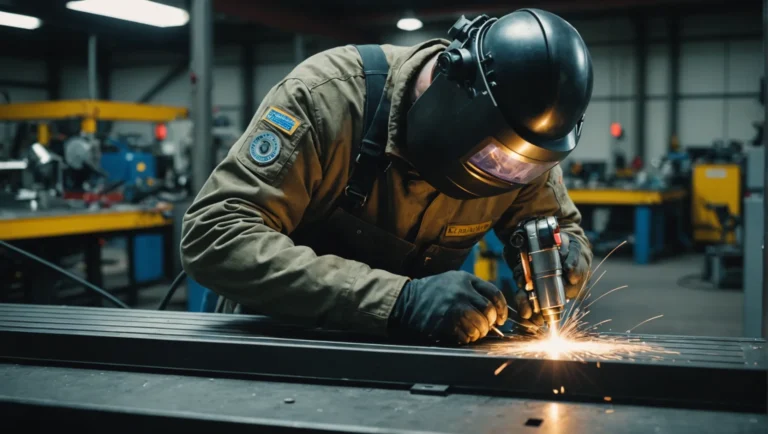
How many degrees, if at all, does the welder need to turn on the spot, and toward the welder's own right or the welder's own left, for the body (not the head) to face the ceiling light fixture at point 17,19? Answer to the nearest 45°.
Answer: approximately 180°

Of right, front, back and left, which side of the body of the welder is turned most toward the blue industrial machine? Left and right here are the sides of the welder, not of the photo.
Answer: back

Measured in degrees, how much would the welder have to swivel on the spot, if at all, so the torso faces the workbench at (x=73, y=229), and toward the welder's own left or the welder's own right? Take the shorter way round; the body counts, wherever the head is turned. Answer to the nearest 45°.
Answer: approximately 180°

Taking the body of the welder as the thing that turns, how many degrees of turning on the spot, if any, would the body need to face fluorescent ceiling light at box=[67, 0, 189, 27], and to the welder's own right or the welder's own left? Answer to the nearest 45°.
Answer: approximately 180°

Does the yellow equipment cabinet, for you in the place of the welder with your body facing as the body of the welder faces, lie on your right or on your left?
on your left

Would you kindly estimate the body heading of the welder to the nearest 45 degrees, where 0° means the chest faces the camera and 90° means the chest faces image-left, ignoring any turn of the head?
approximately 315°
